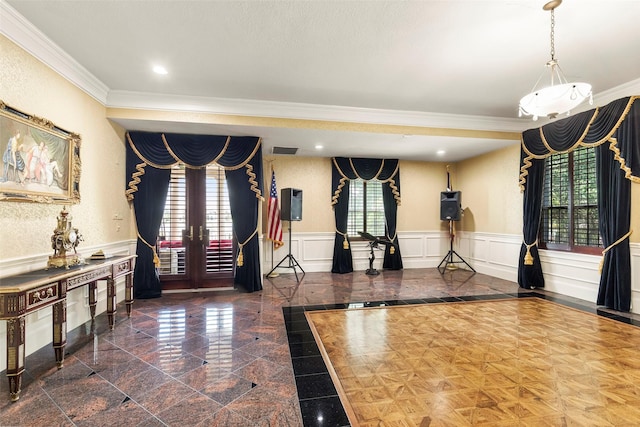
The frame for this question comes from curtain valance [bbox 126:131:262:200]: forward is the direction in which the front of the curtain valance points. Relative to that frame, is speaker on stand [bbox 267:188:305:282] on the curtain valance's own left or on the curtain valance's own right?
on the curtain valance's own left

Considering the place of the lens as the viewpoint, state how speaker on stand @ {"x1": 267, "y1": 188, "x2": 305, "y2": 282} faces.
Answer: facing the viewer and to the right of the viewer

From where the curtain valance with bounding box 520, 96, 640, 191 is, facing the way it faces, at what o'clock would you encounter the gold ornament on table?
The gold ornament on table is roughly at 12 o'clock from the curtain valance.

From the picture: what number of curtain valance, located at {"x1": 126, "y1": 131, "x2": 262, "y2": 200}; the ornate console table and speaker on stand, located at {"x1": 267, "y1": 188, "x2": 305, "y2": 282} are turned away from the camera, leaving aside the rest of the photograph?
0

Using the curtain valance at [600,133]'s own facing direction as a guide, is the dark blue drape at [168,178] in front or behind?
in front

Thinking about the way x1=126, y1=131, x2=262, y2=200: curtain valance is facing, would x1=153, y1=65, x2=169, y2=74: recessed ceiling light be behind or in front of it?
in front

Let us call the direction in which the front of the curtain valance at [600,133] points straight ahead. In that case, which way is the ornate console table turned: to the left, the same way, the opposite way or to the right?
the opposite way

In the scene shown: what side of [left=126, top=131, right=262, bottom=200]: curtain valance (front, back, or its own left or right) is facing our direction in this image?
front

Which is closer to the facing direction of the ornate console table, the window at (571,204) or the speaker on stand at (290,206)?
the window

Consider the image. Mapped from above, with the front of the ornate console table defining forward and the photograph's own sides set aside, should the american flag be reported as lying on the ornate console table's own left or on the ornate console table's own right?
on the ornate console table's own left

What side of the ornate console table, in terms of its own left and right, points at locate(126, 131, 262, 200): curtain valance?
left

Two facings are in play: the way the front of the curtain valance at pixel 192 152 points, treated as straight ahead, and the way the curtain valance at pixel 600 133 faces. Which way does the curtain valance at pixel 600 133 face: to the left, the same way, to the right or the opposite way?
to the right

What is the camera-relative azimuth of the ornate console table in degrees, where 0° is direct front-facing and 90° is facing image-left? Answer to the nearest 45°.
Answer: approximately 315°

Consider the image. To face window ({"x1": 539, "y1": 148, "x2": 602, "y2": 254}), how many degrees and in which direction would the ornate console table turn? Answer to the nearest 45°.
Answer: approximately 45° to its left

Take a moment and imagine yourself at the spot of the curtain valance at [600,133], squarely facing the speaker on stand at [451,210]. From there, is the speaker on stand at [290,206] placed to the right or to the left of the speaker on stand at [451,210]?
left

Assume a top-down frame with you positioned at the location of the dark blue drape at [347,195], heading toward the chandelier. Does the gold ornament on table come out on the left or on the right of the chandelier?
right

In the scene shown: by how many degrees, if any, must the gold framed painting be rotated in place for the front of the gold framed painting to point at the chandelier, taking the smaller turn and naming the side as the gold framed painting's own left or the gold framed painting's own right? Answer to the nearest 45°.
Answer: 0° — it already faces it

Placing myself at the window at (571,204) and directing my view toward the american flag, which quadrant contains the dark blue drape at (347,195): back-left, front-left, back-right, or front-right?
front-right
